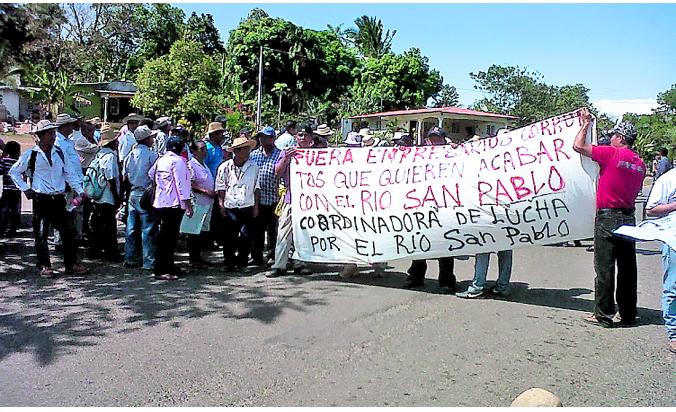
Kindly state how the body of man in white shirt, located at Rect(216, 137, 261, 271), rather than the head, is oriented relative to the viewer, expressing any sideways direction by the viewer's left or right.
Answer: facing the viewer

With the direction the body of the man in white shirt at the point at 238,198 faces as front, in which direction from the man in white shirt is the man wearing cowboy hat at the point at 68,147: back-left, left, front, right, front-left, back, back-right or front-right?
right

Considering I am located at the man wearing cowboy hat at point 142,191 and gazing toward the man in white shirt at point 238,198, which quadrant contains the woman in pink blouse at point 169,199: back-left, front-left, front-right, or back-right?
front-right

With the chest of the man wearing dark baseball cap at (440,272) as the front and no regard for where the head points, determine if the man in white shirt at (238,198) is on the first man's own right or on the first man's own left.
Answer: on the first man's own right

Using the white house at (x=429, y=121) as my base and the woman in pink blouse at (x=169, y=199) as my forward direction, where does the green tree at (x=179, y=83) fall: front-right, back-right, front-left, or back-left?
front-right

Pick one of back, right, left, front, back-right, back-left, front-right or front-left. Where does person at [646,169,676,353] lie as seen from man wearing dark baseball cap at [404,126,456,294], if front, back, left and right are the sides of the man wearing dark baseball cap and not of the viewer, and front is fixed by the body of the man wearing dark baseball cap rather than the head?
front-left

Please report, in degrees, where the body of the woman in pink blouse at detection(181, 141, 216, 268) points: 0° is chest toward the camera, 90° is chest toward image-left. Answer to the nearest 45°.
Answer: approximately 270°

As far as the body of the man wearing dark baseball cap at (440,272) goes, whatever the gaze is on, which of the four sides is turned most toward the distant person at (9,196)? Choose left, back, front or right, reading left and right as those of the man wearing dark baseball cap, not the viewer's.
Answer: right

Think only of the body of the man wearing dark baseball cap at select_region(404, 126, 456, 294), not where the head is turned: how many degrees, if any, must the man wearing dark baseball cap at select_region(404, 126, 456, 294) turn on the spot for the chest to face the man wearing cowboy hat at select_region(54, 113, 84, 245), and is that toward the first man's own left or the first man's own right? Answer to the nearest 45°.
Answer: approximately 90° to the first man's own right

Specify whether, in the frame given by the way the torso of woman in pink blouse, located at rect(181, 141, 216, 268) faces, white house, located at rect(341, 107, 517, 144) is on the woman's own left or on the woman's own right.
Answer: on the woman's own left

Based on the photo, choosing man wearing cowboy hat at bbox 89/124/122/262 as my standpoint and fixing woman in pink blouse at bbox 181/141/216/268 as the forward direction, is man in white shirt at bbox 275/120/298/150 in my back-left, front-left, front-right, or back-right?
front-left

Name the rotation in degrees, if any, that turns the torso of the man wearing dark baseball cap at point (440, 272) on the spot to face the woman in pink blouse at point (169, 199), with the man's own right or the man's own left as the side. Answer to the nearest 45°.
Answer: approximately 90° to the man's own right

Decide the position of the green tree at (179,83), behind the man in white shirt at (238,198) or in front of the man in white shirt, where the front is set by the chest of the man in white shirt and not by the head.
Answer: behind
